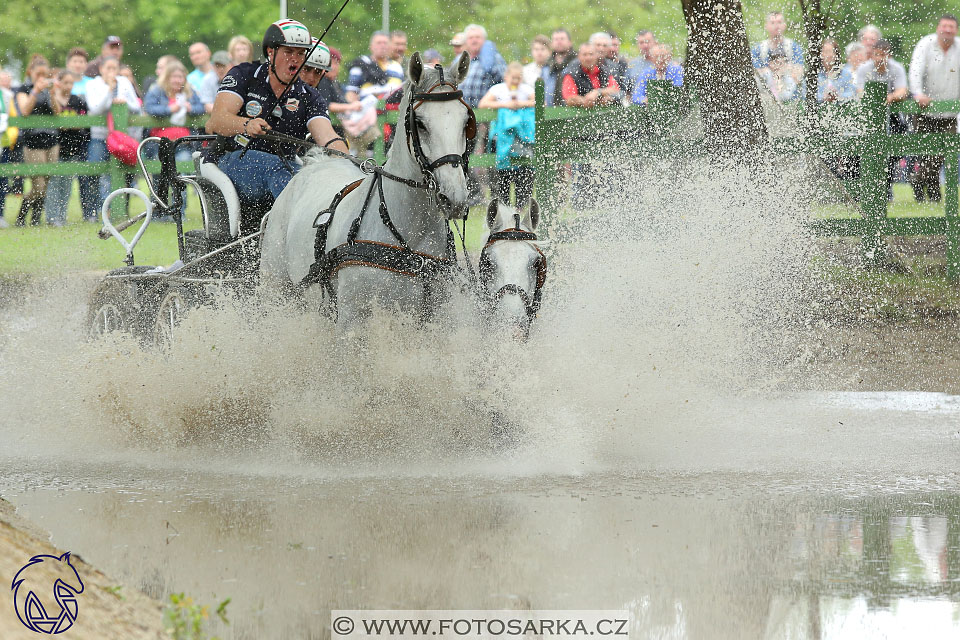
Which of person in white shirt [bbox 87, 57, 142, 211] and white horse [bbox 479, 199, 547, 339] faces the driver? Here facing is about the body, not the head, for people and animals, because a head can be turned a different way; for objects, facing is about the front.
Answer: the person in white shirt

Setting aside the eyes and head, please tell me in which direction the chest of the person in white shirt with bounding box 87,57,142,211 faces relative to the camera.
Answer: toward the camera

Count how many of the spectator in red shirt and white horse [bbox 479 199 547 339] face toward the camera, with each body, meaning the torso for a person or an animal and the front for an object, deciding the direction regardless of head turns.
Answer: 2

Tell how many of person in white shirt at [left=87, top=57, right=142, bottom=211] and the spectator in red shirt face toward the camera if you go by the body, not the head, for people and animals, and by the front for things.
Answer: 2

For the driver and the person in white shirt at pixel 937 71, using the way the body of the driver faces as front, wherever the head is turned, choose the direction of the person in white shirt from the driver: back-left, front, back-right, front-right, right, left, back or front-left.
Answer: left

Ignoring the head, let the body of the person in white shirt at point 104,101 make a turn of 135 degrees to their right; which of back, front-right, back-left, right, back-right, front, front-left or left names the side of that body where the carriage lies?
back-left

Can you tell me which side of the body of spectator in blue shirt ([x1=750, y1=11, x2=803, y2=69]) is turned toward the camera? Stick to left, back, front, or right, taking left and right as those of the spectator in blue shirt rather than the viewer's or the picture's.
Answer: front

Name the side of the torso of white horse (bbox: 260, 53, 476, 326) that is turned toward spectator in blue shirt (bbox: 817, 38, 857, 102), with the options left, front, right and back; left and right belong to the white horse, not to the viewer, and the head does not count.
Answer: left

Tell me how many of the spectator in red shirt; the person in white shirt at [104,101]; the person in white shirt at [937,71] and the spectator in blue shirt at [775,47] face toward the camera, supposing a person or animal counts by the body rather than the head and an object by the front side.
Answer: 4

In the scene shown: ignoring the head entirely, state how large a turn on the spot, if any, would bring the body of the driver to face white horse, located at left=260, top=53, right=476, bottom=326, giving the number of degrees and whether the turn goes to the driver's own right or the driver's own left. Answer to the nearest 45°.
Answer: approximately 45° to the driver's own right
